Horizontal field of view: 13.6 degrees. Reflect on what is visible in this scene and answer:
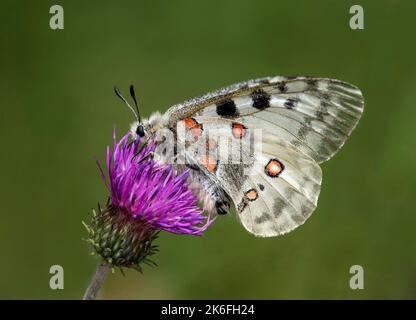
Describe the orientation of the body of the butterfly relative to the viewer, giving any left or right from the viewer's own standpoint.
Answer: facing to the left of the viewer
